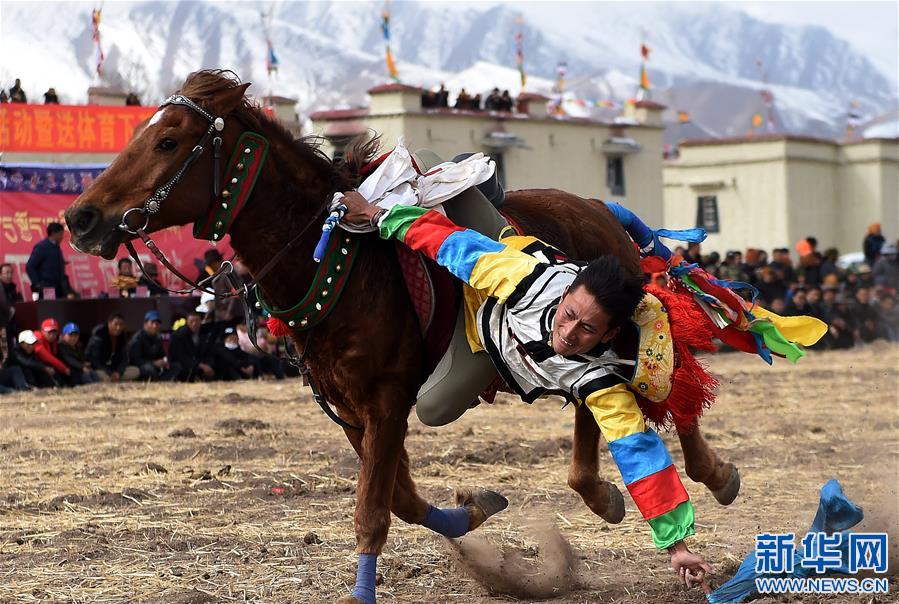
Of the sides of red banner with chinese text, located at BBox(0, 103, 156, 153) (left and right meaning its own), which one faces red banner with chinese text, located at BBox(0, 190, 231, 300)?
front

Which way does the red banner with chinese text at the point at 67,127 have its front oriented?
toward the camera

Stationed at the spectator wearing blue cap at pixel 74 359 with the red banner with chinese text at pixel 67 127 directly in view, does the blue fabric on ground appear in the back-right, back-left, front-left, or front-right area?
back-right

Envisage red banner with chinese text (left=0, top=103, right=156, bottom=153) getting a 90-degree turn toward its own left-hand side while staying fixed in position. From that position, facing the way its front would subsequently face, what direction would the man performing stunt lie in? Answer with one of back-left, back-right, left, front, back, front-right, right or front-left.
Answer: right

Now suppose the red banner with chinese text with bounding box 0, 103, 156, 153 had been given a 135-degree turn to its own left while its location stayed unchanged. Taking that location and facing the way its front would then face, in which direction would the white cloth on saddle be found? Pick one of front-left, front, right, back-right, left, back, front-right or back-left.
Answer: back-right

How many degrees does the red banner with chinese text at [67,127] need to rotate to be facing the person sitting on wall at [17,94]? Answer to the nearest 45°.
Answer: approximately 90° to its right

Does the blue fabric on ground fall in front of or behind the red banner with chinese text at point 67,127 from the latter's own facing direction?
in front

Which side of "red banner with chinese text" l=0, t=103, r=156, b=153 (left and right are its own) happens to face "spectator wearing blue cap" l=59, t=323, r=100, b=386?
front

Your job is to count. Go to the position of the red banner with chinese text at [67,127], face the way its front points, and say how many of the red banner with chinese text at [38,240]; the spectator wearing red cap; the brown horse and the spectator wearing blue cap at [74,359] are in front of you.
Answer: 4

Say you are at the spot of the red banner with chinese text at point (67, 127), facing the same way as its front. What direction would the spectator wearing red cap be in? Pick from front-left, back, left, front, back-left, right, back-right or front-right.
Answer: front

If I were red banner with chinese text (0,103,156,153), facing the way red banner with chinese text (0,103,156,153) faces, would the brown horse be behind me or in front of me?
in front

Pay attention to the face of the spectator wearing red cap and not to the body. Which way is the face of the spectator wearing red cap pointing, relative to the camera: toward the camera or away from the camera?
toward the camera

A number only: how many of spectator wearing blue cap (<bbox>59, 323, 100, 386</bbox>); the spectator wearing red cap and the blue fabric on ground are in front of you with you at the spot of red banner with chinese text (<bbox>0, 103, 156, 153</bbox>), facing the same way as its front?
3

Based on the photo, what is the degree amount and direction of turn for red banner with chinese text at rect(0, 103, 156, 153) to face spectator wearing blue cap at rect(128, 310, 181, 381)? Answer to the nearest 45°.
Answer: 0° — it already faces them
